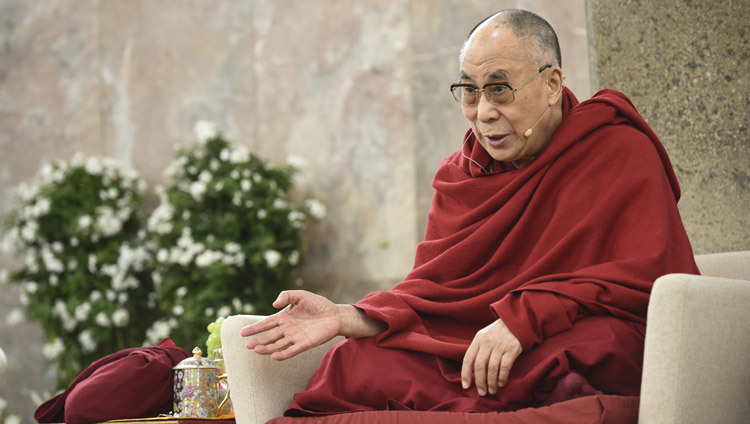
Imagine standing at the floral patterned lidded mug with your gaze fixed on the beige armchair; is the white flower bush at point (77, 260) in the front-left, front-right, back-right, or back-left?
back-left

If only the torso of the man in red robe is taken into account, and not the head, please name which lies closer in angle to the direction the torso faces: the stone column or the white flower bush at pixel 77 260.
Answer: the white flower bush

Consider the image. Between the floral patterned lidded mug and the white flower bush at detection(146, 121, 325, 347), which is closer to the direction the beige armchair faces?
the floral patterned lidded mug

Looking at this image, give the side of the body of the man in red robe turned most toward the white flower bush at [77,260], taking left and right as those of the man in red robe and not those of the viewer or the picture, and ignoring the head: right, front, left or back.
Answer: right

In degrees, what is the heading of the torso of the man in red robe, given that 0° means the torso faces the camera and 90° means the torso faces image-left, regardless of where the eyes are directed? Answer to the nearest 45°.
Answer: approximately 45°

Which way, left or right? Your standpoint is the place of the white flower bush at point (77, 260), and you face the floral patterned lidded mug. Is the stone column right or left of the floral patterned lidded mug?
left

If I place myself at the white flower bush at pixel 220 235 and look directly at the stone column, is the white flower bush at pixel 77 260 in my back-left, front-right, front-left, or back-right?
back-right

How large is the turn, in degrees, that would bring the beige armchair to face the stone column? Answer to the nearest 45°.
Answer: approximately 135° to its right

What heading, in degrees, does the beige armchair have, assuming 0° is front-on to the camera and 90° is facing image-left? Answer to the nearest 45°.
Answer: approximately 45°

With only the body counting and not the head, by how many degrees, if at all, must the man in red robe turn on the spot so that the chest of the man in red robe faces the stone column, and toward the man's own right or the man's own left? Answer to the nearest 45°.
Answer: approximately 180°
